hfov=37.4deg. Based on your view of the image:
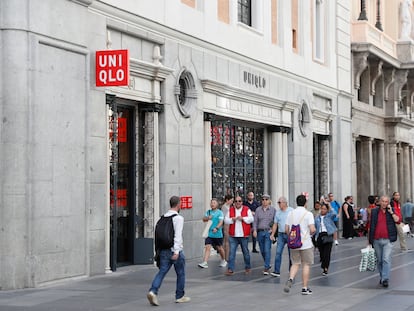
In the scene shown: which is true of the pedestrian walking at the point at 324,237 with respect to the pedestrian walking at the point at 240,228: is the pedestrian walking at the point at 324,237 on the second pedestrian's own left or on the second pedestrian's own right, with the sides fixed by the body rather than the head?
on the second pedestrian's own left

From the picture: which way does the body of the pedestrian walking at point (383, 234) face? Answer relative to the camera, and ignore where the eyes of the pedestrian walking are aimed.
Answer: toward the camera

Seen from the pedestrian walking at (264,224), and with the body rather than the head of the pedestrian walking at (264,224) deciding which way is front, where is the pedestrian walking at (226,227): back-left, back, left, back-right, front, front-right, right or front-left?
back-right

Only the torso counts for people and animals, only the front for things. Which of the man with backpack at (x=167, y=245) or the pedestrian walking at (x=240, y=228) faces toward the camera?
the pedestrian walking

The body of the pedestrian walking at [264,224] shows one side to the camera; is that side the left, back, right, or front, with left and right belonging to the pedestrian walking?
front

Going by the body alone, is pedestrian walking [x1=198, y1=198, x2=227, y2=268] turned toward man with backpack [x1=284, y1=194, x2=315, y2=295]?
no

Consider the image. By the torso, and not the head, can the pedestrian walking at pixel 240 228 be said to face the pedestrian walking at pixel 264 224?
no

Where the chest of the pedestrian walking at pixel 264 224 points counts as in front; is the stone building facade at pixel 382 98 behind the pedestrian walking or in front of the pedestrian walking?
behind

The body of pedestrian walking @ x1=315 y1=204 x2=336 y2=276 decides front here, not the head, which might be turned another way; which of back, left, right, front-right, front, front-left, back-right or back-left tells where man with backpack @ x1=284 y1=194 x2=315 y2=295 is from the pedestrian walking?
front

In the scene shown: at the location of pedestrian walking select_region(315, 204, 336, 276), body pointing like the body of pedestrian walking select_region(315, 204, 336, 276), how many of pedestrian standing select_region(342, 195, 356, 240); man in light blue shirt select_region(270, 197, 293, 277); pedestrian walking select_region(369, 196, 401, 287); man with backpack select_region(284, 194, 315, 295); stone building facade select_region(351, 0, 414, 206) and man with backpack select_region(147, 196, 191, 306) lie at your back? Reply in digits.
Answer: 2

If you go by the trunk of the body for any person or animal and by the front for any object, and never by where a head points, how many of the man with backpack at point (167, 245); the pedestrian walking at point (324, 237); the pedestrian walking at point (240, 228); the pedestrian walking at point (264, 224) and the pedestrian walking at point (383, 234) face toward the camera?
4

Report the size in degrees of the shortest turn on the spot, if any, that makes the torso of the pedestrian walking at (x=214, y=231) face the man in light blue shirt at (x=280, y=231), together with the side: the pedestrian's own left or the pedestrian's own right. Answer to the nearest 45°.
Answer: approximately 90° to the pedestrian's own left

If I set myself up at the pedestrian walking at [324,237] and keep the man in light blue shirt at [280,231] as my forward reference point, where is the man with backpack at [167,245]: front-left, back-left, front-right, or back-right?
front-left
